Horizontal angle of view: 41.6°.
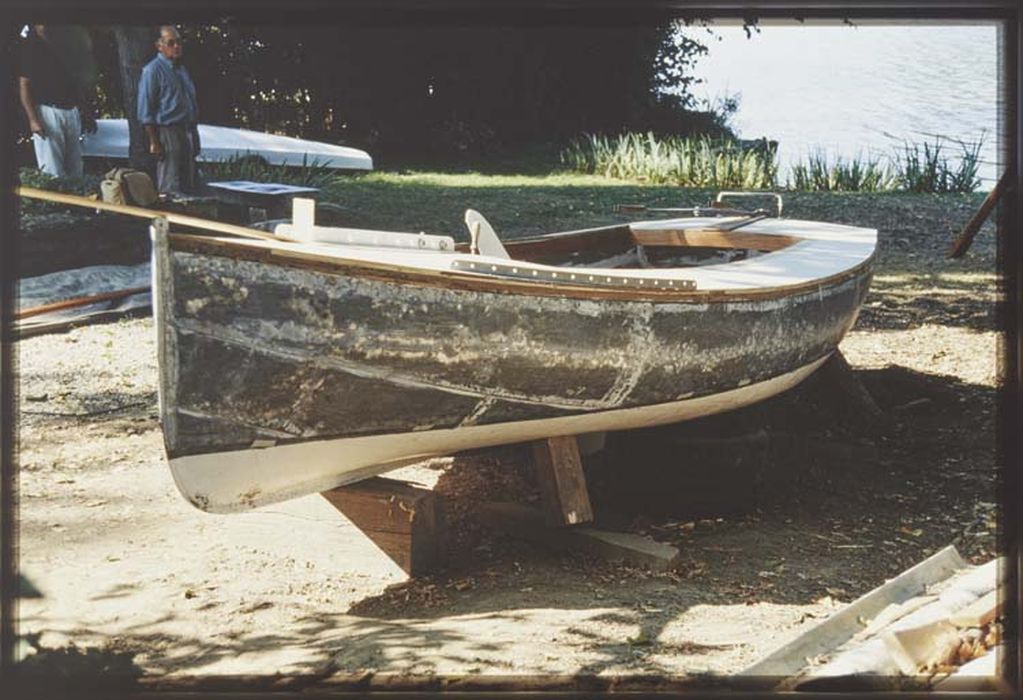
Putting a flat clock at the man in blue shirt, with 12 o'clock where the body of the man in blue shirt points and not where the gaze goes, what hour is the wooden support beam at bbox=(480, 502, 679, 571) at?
The wooden support beam is roughly at 12 o'clock from the man in blue shirt.

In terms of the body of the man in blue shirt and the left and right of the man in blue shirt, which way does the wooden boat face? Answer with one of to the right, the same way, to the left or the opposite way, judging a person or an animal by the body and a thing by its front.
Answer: to the right

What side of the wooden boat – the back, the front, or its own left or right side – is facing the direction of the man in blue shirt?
right

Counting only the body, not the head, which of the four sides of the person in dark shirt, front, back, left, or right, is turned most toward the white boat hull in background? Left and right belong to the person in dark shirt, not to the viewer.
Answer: left
